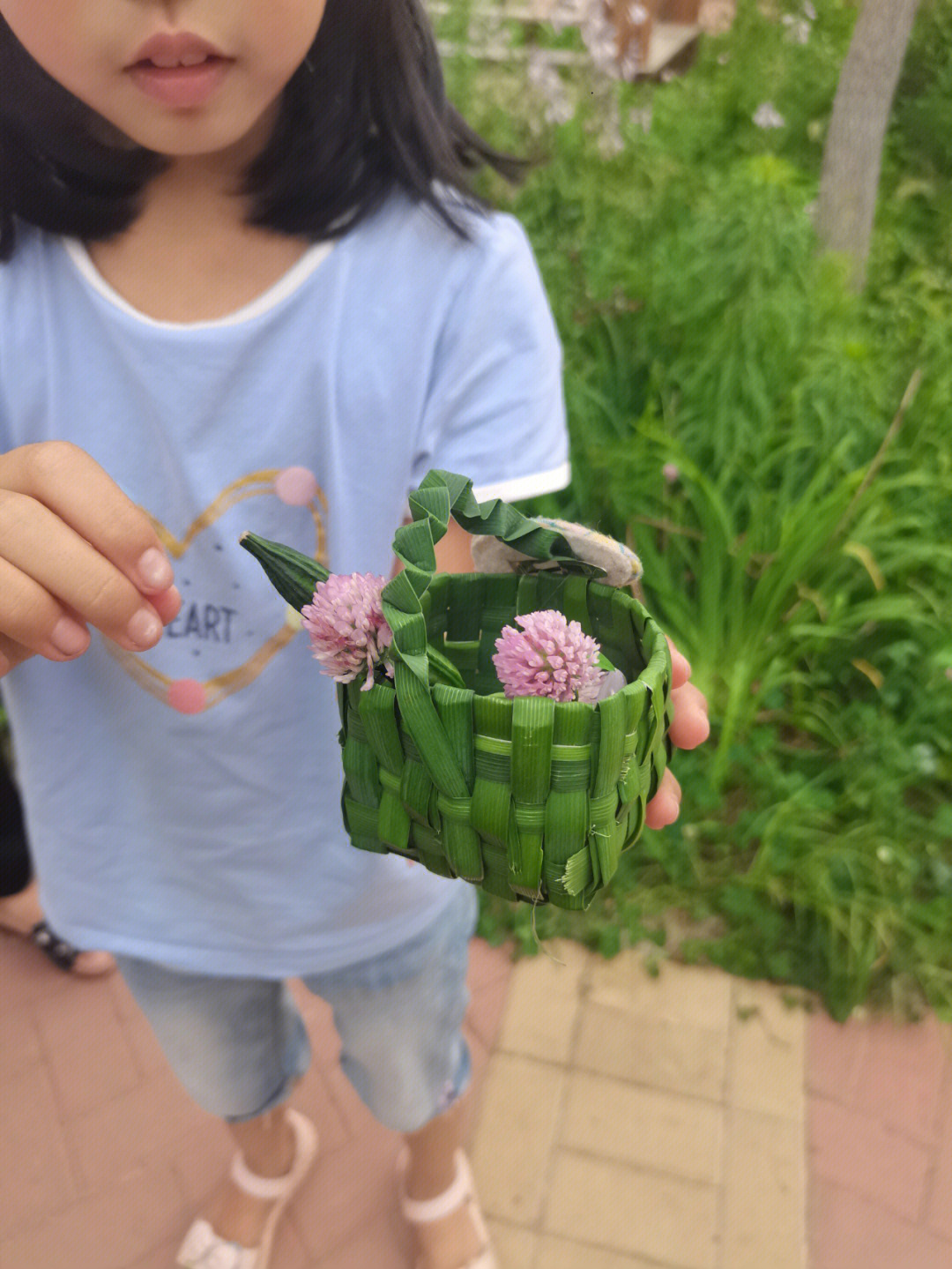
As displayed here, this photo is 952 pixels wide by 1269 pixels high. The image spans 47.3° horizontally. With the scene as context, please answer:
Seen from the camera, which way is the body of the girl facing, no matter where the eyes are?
toward the camera

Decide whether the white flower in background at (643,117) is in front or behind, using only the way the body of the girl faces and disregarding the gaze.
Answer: behind

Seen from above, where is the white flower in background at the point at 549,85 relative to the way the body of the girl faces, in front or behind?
behind

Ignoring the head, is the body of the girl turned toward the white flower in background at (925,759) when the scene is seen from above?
no

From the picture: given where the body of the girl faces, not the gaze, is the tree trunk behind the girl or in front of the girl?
behind

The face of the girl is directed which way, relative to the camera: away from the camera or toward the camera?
toward the camera

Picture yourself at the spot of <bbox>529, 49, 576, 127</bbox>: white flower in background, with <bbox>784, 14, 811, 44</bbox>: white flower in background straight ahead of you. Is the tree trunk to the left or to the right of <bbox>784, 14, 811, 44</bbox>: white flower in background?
right

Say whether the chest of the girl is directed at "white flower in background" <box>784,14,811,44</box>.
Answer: no
